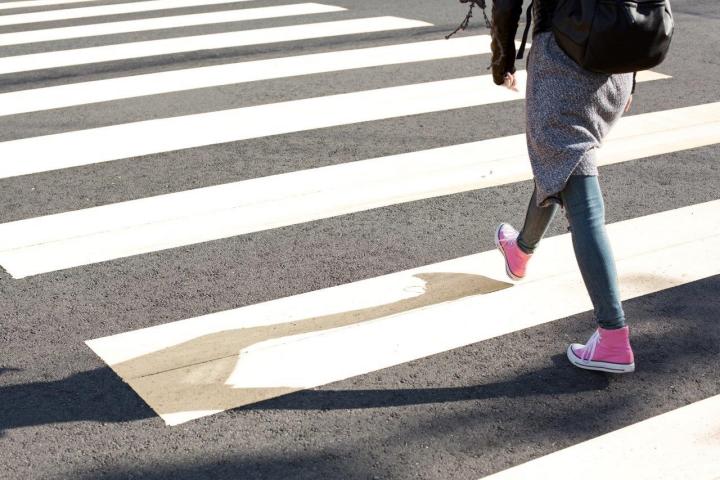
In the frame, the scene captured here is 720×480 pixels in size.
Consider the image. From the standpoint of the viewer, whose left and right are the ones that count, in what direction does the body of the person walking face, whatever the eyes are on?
facing away from the viewer and to the left of the viewer
